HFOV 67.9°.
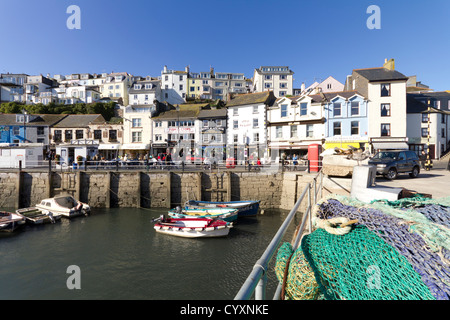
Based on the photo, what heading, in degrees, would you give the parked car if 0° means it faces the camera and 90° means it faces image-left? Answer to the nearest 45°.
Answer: approximately 45°

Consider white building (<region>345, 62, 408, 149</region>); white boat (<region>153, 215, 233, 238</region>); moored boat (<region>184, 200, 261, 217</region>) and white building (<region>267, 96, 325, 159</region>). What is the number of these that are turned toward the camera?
2

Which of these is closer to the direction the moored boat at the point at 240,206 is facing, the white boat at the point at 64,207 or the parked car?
the parked car

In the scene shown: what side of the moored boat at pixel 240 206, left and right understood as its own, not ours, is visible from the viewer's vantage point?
right

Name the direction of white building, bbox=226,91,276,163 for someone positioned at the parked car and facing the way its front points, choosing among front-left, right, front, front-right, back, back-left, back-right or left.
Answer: right

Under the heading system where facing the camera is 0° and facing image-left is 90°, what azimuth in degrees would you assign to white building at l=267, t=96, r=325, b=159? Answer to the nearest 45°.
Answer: approximately 0°

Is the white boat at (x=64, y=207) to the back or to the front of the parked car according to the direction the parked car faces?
to the front

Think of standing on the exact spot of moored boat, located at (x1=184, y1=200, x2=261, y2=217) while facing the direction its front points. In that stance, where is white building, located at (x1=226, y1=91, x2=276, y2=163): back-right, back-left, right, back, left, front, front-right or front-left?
left

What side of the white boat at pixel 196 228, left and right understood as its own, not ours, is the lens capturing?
right

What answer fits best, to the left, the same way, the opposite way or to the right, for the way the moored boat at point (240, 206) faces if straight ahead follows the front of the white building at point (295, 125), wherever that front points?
to the left
